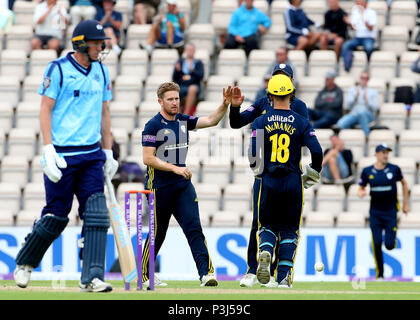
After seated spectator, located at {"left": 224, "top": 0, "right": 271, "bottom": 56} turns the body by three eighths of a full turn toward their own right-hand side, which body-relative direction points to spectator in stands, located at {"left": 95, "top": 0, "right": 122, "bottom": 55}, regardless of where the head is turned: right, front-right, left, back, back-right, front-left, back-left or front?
front-left

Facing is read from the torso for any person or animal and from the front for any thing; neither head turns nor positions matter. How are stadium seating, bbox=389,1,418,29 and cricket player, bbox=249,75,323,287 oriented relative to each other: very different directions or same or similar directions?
very different directions

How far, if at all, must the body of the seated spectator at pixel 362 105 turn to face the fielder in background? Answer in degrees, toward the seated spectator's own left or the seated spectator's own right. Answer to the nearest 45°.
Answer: approximately 45° to the seated spectator's own left

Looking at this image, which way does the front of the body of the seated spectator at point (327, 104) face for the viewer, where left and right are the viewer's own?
facing the viewer and to the left of the viewer

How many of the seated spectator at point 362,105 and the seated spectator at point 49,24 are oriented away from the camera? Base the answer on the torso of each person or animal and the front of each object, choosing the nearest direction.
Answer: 0

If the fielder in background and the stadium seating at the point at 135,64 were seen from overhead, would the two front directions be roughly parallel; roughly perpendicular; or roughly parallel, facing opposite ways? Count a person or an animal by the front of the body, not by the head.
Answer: roughly parallel

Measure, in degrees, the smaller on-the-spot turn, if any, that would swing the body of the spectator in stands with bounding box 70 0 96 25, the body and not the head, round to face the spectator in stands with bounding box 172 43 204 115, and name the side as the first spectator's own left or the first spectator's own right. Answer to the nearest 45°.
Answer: approximately 45° to the first spectator's own left

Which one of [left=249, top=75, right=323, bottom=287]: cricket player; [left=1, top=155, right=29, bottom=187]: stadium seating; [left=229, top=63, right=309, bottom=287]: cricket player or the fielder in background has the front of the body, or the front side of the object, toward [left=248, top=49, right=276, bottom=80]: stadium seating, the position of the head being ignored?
[left=249, top=75, right=323, bottom=287]: cricket player

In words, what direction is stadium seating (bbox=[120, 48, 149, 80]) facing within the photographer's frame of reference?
facing the viewer

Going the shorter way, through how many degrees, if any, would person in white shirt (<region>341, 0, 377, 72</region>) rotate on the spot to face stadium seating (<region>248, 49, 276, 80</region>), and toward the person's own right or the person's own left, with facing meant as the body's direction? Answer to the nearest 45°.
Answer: approximately 45° to the person's own right

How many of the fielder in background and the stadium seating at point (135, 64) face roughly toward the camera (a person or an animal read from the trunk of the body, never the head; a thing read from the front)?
2

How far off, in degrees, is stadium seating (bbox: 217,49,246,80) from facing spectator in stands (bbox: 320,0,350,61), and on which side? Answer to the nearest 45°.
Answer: approximately 90° to its left

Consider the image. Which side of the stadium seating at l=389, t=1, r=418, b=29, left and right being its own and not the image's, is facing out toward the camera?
front

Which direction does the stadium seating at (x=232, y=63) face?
toward the camera

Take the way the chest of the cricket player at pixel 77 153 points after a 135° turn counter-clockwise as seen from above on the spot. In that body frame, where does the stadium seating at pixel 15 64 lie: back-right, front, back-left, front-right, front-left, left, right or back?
front

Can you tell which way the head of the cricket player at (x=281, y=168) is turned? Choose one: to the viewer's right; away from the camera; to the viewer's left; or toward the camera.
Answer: away from the camera

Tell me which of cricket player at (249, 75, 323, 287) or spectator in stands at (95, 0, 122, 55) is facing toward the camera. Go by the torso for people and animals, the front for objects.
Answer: the spectator in stands

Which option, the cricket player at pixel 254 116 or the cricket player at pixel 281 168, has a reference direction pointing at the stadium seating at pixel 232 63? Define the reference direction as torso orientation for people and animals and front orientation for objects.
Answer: the cricket player at pixel 281 168

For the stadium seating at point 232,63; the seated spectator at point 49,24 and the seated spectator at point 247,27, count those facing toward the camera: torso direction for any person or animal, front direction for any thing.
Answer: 3

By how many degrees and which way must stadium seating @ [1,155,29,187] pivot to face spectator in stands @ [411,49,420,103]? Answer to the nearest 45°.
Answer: approximately 90° to its left

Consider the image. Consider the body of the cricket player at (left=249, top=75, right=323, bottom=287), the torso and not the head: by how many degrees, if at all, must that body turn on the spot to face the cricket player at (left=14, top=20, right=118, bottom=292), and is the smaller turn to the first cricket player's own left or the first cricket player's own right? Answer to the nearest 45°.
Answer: approximately 135° to the first cricket player's own left
